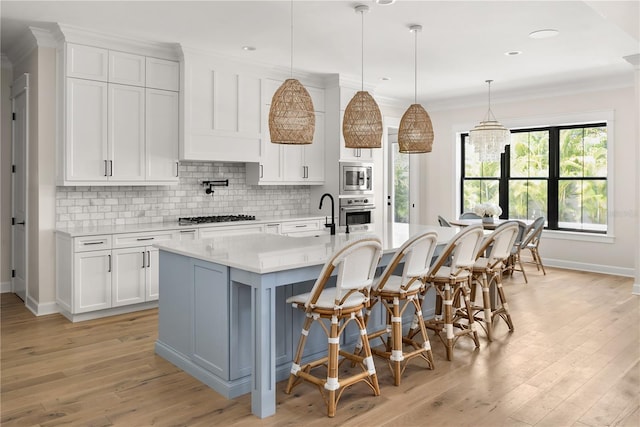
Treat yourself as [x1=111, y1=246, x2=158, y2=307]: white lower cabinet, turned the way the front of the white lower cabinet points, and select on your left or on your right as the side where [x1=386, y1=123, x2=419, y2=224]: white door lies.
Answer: on your left

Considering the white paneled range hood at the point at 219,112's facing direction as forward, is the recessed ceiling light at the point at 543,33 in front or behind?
in front

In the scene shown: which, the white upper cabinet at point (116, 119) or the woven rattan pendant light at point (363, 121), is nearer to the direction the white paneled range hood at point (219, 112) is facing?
the woven rattan pendant light

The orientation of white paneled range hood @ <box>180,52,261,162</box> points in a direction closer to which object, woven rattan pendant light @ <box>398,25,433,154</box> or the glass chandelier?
the woven rattan pendant light

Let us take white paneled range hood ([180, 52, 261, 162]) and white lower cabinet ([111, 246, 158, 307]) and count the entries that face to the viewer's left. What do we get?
0

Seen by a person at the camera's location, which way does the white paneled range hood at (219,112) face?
facing the viewer and to the right of the viewer

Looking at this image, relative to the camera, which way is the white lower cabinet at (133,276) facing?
toward the camera

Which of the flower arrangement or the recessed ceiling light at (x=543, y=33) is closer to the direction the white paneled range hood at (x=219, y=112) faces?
the recessed ceiling light

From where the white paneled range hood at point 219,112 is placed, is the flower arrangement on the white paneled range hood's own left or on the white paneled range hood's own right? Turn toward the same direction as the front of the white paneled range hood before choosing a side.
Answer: on the white paneled range hood's own left

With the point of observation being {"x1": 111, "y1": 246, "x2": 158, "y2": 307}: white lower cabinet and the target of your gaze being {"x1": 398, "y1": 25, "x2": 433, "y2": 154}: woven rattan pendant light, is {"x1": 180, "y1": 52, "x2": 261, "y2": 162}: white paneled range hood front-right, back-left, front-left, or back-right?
front-left
